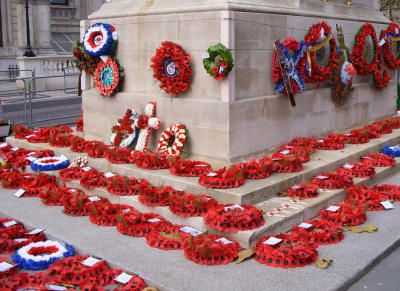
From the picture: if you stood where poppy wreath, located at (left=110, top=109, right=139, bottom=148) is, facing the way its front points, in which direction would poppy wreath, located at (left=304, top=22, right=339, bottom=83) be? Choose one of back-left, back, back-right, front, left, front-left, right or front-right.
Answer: back-left

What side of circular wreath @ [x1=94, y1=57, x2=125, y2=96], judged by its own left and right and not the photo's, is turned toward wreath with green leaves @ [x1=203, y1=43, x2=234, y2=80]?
left

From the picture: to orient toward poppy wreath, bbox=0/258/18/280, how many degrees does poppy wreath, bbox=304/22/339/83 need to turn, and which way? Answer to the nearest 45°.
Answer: approximately 90° to its right

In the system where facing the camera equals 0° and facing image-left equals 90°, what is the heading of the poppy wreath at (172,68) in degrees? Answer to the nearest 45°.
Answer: approximately 45°

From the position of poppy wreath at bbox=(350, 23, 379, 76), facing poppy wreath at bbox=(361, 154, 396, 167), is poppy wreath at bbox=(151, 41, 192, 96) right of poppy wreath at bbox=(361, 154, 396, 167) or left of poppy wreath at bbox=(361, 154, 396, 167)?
right

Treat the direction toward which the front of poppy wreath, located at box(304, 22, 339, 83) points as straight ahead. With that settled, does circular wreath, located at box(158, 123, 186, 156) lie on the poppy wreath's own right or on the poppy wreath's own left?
on the poppy wreath's own right

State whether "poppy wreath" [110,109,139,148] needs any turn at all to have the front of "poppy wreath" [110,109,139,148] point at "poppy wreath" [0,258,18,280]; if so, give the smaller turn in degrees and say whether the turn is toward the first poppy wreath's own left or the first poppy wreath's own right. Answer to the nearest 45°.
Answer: approximately 45° to the first poppy wreath's own left

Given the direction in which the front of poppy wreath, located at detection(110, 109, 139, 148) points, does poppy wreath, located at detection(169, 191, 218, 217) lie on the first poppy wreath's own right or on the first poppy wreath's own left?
on the first poppy wreath's own left

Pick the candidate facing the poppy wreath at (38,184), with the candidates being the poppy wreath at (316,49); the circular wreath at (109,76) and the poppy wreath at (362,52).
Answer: the circular wreath

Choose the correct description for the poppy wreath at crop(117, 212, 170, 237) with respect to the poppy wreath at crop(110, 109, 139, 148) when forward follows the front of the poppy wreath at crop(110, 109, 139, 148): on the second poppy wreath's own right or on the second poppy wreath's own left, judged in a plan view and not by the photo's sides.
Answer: on the second poppy wreath's own left
